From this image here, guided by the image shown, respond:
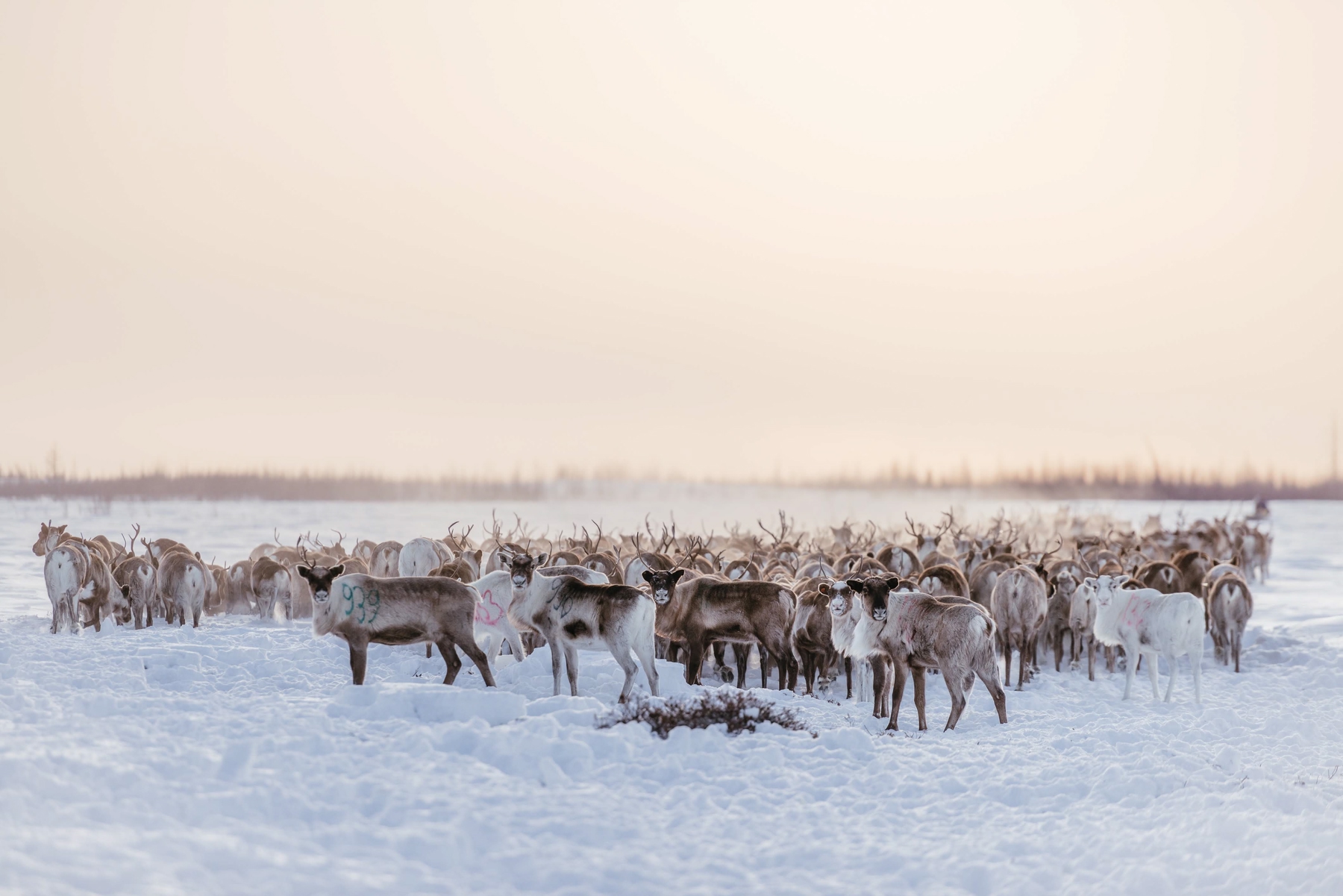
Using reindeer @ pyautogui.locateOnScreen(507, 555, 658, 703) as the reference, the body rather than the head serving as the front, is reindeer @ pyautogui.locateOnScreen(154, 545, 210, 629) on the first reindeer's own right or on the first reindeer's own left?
on the first reindeer's own right

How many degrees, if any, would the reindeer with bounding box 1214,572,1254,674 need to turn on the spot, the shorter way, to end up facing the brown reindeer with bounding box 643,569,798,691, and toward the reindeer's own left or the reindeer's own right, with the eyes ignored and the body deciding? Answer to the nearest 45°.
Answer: approximately 135° to the reindeer's own left

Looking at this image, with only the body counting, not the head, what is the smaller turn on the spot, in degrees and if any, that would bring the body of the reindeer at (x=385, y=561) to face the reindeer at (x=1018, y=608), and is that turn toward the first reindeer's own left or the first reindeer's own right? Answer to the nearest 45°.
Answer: approximately 135° to the first reindeer's own right

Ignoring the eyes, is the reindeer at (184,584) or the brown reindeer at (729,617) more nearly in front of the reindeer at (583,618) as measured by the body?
the reindeer

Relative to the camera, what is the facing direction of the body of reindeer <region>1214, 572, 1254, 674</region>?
away from the camera

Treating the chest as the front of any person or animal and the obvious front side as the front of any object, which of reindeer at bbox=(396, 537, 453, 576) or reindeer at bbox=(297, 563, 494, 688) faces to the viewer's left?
reindeer at bbox=(297, 563, 494, 688)

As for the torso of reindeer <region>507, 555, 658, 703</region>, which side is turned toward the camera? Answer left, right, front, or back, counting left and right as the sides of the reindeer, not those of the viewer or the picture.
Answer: left

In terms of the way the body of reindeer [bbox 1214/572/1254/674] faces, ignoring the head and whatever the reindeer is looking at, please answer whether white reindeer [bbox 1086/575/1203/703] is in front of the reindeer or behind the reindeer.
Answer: behind

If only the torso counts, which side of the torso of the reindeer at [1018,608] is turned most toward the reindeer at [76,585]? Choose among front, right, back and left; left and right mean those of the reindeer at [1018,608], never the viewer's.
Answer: left

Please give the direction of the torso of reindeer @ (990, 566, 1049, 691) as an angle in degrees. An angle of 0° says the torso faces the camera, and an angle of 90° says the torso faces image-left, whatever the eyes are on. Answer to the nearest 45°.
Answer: approximately 180°

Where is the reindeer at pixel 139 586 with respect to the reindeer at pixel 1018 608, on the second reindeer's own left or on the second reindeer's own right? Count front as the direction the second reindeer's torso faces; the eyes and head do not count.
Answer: on the second reindeer's own left

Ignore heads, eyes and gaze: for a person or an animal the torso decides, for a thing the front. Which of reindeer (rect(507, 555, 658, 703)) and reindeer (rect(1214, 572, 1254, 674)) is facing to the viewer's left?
reindeer (rect(507, 555, 658, 703))

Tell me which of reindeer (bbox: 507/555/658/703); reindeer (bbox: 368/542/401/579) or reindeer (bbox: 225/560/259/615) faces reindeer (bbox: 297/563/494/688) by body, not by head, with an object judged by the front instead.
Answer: reindeer (bbox: 507/555/658/703)

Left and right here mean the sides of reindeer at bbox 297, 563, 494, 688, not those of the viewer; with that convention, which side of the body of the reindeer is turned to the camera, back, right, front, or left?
left
